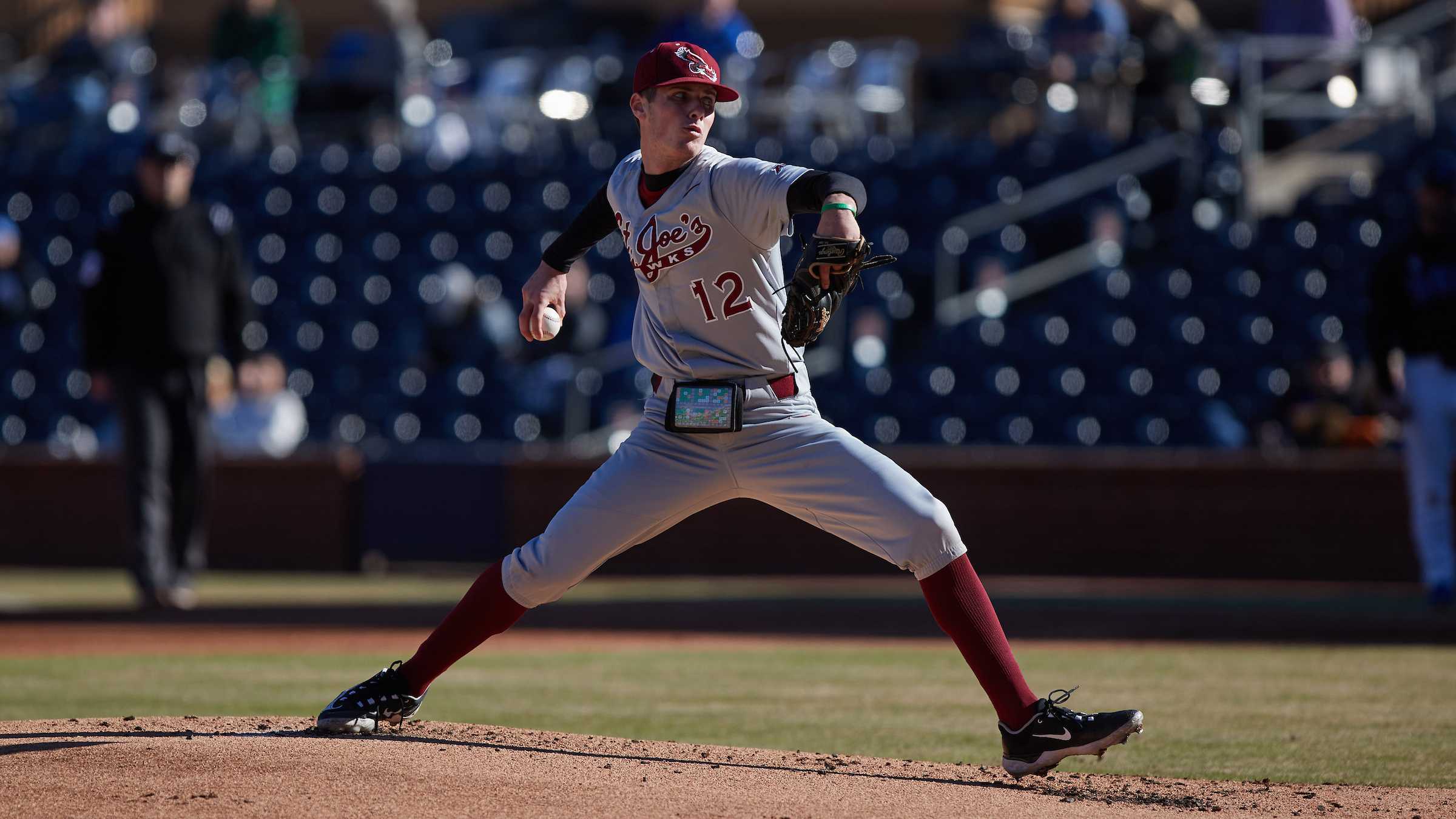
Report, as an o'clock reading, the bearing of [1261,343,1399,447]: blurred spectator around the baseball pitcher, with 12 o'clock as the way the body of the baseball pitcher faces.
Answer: The blurred spectator is roughly at 7 o'clock from the baseball pitcher.

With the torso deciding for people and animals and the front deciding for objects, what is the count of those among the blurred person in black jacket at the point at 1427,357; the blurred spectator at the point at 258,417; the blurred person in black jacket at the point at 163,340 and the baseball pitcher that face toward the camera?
4

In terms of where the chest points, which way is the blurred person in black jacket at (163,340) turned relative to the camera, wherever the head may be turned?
toward the camera

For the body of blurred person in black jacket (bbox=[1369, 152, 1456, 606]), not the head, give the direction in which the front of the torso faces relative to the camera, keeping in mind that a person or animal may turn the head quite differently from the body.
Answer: toward the camera

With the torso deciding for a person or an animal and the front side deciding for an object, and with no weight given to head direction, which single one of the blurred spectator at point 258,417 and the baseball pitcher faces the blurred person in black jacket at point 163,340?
the blurred spectator

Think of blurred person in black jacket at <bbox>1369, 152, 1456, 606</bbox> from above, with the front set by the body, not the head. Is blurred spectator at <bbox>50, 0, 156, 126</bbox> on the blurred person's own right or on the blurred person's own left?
on the blurred person's own right

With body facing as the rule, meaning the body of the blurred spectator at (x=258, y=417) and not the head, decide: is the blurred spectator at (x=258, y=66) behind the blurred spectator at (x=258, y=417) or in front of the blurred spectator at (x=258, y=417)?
behind

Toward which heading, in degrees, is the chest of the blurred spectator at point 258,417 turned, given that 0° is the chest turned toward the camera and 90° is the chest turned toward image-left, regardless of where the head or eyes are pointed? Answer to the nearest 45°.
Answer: approximately 0°

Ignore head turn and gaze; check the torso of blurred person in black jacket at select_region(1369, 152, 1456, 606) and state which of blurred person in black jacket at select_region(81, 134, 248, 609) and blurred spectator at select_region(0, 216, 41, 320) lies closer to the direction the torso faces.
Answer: the blurred person in black jacket

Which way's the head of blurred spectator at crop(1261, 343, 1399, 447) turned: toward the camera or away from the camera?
toward the camera
